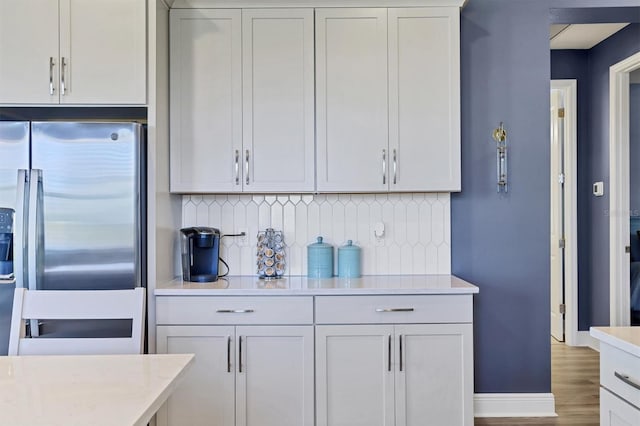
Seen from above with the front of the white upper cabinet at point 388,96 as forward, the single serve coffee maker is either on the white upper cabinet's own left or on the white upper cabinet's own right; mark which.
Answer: on the white upper cabinet's own right

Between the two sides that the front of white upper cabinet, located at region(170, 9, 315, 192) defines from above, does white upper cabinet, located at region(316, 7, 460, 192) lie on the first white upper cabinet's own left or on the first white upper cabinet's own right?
on the first white upper cabinet's own left

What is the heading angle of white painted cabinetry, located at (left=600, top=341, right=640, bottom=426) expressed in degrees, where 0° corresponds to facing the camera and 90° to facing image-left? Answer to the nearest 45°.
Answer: approximately 45°

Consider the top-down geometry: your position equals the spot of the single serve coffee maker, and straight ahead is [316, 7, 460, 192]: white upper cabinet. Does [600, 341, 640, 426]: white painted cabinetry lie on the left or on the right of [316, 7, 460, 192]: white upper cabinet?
right

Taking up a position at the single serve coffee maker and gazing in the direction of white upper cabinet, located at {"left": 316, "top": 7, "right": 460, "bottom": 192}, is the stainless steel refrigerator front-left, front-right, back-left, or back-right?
back-right

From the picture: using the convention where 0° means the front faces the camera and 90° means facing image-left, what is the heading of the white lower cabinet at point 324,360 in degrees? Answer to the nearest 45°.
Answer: approximately 0°

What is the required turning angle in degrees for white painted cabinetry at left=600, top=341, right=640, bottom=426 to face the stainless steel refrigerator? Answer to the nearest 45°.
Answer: approximately 45° to its right
